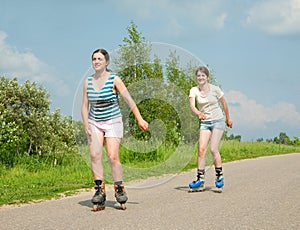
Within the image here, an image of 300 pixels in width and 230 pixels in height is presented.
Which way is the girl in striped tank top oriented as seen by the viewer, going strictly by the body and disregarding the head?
toward the camera

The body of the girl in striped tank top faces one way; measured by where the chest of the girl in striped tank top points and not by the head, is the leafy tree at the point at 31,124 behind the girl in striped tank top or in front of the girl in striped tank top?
behind
